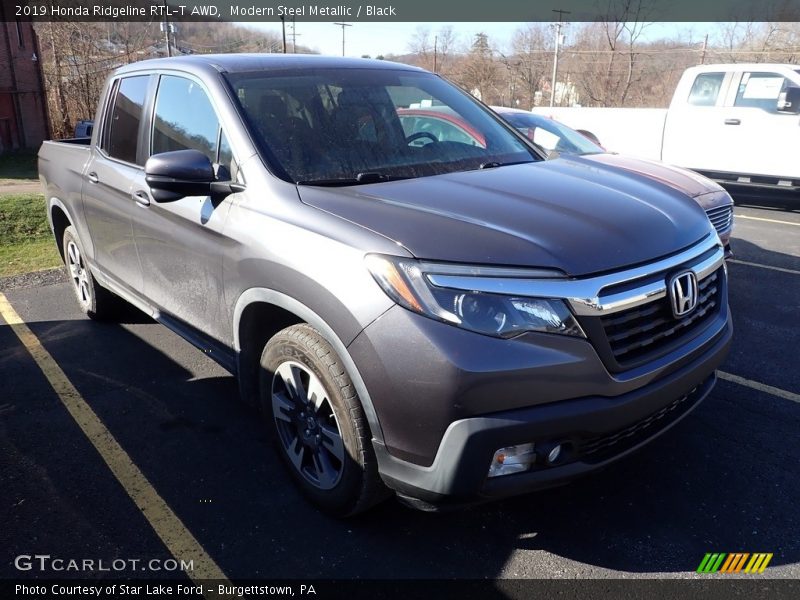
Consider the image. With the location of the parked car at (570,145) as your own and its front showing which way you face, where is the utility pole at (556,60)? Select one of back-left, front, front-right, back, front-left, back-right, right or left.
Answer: back-left

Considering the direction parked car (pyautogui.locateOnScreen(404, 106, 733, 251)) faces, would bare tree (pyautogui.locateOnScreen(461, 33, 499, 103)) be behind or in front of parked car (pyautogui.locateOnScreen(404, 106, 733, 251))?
behind

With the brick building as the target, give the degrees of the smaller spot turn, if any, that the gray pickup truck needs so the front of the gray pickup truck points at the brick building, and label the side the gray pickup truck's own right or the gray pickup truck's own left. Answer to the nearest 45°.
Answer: approximately 180°

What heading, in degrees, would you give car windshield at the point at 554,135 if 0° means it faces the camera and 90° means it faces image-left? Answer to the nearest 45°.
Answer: approximately 315°

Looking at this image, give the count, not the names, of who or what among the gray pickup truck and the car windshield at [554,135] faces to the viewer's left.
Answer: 0

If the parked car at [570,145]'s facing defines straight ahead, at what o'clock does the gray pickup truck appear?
The gray pickup truck is roughly at 2 o'clock from the parked car.

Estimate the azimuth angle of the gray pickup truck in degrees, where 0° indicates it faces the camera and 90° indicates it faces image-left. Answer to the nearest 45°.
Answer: approximately 315°

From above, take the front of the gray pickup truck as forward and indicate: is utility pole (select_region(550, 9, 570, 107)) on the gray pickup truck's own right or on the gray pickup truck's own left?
on the gray pickup truck's own left

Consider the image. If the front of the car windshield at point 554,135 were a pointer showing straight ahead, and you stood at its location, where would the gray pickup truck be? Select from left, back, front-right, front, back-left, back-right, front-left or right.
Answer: front-right

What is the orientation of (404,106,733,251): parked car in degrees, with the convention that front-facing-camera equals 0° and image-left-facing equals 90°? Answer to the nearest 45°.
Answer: approximately 315°

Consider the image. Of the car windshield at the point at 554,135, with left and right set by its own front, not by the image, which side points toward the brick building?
back

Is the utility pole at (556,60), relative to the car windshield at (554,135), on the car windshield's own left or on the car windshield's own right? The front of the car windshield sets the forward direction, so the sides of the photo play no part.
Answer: on the car windshield's own left

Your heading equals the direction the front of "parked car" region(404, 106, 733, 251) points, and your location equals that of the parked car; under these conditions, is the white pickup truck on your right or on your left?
on your left
